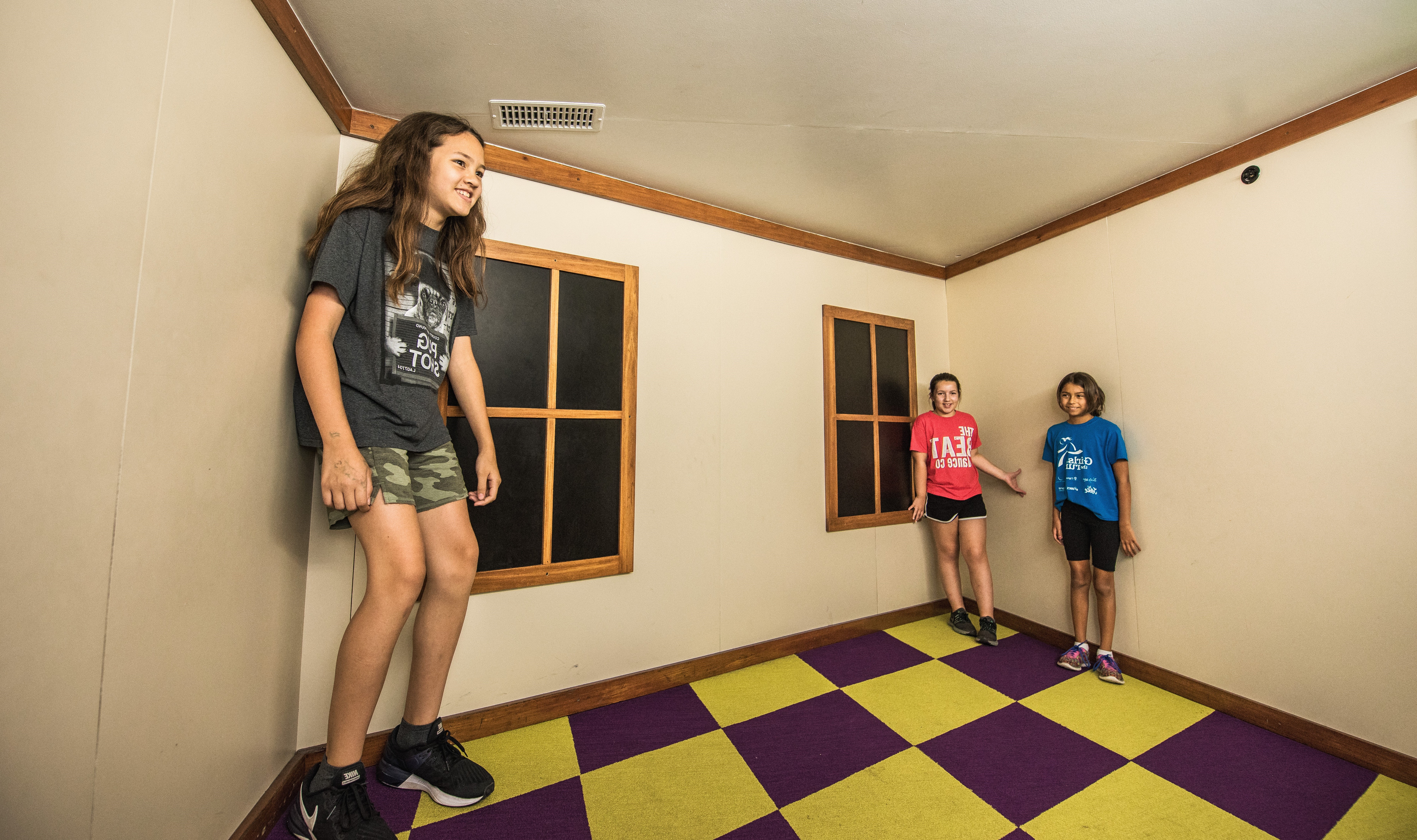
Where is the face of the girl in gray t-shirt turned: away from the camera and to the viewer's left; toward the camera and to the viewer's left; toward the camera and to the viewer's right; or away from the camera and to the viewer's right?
toward the camera and to the viewer's right

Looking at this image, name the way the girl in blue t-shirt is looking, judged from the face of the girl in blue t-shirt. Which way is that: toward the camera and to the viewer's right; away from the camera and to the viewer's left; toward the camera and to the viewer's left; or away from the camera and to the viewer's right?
toward the camera and to the viewer's left

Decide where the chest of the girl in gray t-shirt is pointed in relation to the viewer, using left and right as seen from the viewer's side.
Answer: facing the viewer and to the right of the viewer

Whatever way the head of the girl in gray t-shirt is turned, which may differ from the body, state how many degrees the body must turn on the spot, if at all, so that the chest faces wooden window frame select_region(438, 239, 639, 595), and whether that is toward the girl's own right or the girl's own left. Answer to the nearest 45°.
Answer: approximately 90° to the girl's own left

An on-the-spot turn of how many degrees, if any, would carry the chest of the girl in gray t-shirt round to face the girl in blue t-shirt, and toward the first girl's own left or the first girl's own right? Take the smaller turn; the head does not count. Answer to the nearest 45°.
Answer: approximately 45° to the first girl's own left
